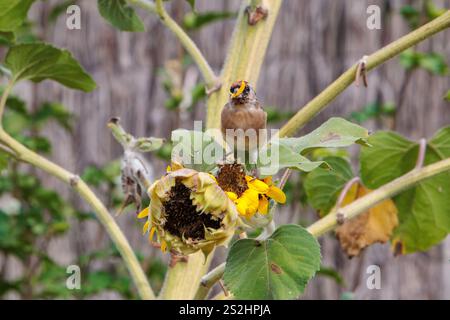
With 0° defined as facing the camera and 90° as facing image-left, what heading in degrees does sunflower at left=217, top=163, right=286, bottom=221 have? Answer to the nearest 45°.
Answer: approximately 45°
